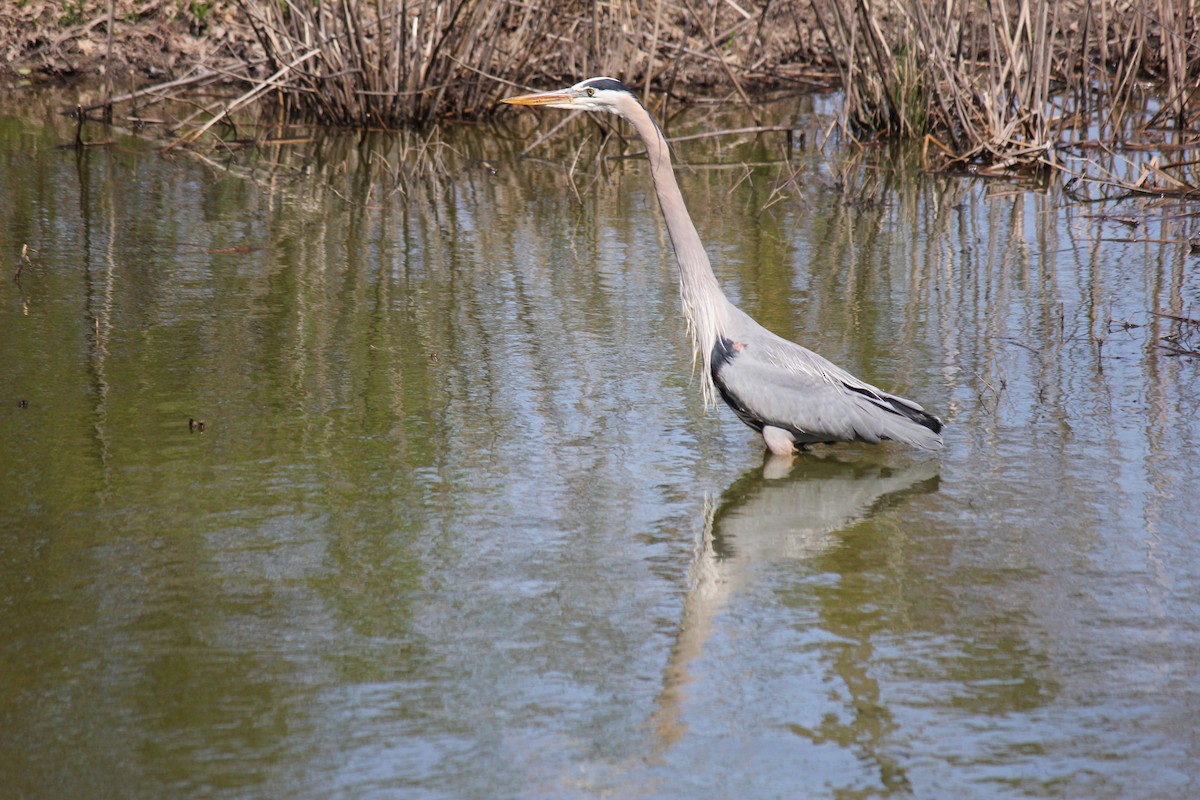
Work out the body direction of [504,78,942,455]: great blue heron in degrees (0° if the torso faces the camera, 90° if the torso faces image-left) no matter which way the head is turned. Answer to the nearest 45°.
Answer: approximately 90°
